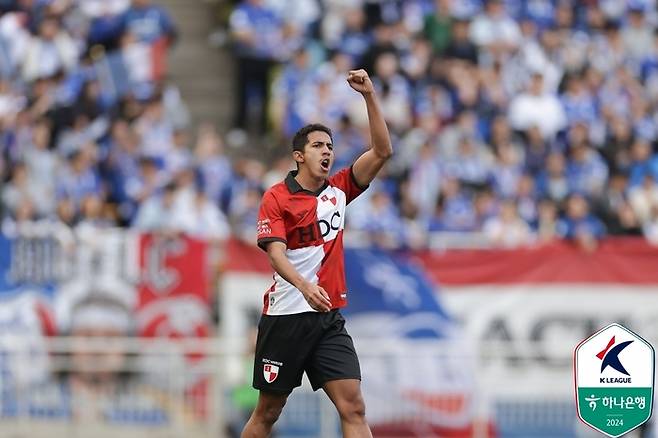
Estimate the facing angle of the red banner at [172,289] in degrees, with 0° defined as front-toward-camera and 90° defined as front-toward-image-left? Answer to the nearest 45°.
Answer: approximately 0°

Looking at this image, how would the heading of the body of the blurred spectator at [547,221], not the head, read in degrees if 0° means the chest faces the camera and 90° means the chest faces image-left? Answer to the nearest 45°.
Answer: approximately 0°

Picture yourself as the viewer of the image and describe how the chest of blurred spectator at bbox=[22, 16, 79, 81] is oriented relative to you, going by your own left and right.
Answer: facing the viewer

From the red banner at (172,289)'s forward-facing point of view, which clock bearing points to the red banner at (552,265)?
the red banner at (552,265) is roughly at 9 o'clock from the red banner at (172,289).

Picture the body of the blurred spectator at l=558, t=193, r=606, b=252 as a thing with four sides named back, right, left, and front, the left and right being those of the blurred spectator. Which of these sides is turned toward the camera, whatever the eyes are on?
front

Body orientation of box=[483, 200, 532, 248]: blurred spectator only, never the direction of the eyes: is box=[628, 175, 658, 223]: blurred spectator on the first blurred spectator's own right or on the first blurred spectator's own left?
on the first blurred spectator's own left

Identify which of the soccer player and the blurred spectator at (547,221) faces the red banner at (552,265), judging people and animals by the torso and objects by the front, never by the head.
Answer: the blurred spectator

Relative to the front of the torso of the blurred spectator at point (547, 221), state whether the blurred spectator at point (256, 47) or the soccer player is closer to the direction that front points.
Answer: the soccer player

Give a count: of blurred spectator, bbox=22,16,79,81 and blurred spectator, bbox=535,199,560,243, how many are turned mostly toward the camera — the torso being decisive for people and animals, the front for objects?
2

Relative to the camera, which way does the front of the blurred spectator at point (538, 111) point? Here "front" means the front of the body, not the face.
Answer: toward the camera
